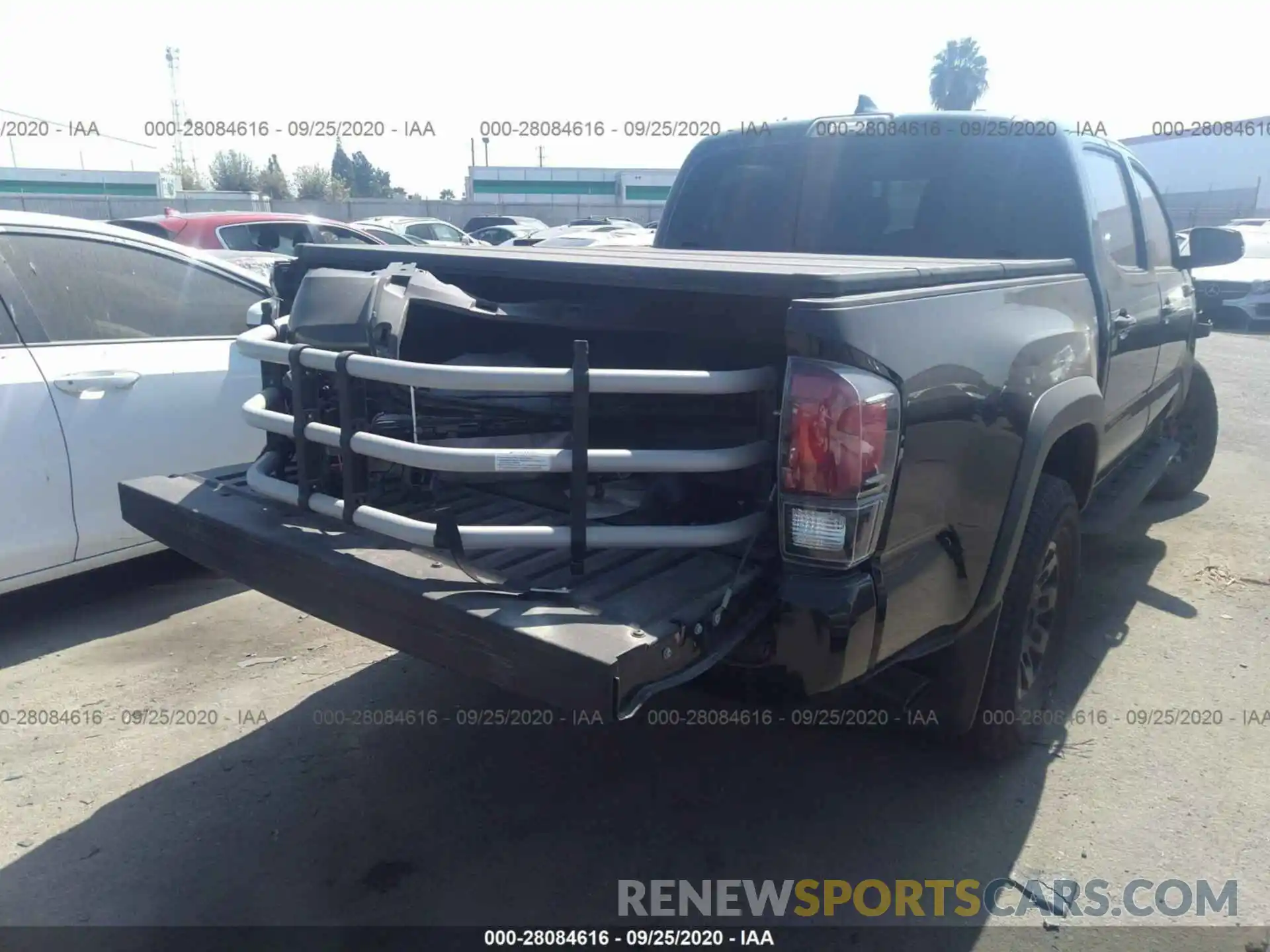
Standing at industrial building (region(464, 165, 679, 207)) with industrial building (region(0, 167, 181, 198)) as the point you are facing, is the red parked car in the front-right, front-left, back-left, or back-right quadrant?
front-left

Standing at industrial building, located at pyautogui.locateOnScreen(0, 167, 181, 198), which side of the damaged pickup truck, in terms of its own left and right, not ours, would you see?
left

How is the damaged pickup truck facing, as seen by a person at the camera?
facing away from the viewer and to the right of the viewer

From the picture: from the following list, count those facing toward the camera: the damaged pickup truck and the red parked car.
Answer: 0

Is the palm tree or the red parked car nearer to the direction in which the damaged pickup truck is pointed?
the palm tree

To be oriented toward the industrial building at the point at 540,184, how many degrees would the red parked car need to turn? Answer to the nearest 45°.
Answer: approximately 45° to its left

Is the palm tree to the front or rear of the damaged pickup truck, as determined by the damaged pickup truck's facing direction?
to the front

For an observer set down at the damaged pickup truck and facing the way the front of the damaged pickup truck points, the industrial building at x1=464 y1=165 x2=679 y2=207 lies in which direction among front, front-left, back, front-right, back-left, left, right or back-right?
front-left

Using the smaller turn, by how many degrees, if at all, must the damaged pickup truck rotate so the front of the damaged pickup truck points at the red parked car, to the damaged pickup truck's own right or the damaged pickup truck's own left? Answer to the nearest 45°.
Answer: approximately 90° to the damaged pickup truck's own left
